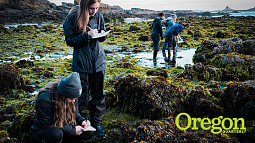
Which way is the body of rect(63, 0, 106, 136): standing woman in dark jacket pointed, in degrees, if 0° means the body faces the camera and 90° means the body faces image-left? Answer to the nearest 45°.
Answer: approximately 315°

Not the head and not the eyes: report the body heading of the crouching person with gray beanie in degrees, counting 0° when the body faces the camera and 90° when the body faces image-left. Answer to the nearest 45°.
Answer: approximately 315°

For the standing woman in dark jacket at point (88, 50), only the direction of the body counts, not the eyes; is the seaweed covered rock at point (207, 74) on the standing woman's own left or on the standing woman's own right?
on the standing woman's own left

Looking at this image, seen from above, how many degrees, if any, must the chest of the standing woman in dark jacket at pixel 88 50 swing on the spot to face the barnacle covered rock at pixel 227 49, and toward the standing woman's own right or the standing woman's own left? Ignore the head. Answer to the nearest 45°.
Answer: approximately 90° to the standing woman's own left

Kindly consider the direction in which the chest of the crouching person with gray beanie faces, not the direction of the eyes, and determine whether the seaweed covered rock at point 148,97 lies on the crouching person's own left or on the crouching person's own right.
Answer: on the crouching person's own left

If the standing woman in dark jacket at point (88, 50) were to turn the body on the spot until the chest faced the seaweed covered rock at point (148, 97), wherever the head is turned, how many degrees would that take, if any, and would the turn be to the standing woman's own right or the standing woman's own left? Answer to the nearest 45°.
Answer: approximately 90° to the standing woman's own left

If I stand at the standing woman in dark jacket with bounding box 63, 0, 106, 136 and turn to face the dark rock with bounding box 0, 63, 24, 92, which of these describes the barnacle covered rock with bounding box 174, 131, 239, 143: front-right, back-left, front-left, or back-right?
back-right

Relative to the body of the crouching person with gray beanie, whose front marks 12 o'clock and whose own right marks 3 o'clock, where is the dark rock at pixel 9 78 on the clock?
The dark rock is roughly at 7 o'clock from the crouching person with gray beanie.

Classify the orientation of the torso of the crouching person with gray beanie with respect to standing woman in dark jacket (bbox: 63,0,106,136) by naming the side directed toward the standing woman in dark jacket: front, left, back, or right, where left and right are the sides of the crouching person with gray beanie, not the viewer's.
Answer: left

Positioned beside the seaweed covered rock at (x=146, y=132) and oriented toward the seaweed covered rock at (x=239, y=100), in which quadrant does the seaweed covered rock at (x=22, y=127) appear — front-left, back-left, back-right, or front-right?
back-left
